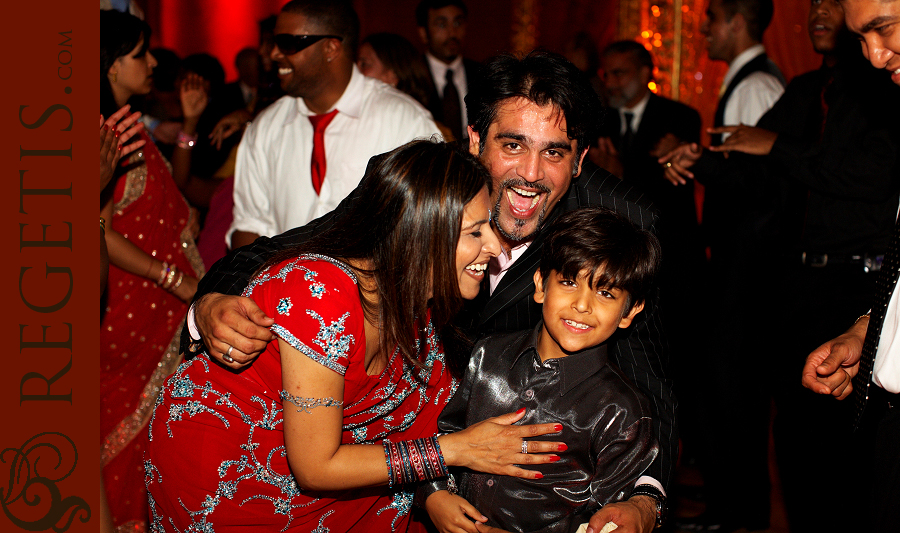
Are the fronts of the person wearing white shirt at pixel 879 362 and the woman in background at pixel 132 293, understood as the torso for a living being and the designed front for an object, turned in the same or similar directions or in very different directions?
very different directions

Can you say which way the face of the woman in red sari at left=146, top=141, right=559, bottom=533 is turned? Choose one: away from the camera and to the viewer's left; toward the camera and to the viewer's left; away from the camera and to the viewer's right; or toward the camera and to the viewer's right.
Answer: toward the camera and to the viewer's right

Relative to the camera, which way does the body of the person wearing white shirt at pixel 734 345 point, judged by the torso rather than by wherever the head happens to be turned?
to the viewer's left

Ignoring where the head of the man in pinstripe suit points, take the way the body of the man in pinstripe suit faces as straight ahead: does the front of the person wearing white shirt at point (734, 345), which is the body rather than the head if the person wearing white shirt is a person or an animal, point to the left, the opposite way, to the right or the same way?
to the right

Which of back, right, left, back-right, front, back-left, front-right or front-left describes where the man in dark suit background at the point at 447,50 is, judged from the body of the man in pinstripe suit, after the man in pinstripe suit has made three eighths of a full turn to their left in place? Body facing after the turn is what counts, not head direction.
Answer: front-left

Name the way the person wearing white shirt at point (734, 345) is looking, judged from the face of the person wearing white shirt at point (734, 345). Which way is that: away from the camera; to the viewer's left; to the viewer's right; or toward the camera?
to the viewer's left

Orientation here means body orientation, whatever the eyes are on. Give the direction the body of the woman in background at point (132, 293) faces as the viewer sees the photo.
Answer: to the viewer's right

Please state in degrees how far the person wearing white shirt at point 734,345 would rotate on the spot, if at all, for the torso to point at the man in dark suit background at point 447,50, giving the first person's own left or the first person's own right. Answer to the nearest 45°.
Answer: approximately 45° to the first person's own right

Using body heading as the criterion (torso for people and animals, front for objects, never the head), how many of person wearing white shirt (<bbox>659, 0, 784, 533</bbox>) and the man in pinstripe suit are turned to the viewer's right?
0

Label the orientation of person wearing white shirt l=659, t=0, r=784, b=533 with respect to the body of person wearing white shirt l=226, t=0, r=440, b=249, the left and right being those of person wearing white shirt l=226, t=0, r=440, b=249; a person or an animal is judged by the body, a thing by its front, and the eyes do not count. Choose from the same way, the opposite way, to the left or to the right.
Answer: to the right

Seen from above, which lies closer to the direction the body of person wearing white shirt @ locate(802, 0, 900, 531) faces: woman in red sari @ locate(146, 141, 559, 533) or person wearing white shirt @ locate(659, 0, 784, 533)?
the woman in red sari

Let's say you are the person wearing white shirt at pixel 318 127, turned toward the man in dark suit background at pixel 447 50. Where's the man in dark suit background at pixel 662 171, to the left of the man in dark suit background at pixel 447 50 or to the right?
right

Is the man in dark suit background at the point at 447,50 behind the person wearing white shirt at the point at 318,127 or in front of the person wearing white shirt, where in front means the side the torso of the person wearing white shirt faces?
behind

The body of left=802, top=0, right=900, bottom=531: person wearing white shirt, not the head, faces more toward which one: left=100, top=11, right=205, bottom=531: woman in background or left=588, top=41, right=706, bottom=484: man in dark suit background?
the woman in background

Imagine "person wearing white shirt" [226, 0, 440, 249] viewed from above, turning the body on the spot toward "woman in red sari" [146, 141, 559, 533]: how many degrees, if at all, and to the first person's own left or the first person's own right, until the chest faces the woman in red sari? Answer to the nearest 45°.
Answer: approximately 45° to the first person's own left
